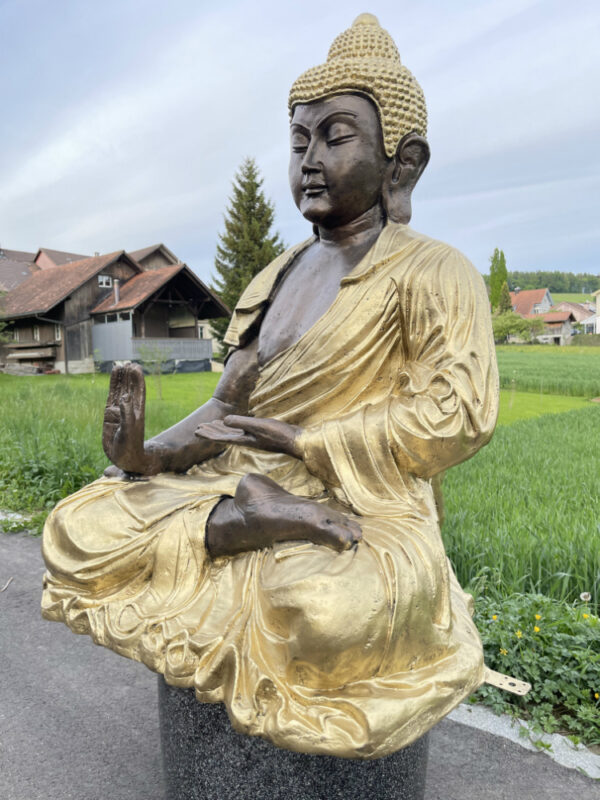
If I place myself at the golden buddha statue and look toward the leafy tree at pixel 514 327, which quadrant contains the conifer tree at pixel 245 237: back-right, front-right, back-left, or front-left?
front-left

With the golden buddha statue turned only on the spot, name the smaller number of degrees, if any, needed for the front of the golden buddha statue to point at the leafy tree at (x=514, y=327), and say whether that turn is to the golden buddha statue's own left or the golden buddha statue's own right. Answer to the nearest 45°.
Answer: approximately 135° to the golden buddha statue's own right

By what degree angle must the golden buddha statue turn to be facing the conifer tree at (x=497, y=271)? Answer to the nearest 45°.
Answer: approximately 135° to its right

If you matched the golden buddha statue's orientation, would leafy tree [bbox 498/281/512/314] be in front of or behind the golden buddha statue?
behind

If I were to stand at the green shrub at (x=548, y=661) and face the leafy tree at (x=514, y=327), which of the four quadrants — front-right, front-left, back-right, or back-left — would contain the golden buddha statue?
back-left

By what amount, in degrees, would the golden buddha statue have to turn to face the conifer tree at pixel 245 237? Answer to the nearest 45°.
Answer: approximately 135° to its right

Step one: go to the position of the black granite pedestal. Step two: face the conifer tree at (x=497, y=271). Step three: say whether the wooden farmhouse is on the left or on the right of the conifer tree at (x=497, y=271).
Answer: left

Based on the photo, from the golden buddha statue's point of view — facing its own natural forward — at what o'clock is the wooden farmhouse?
The wooden farmhouse is roughly at 4 o'clock from the golden buddha statue.
